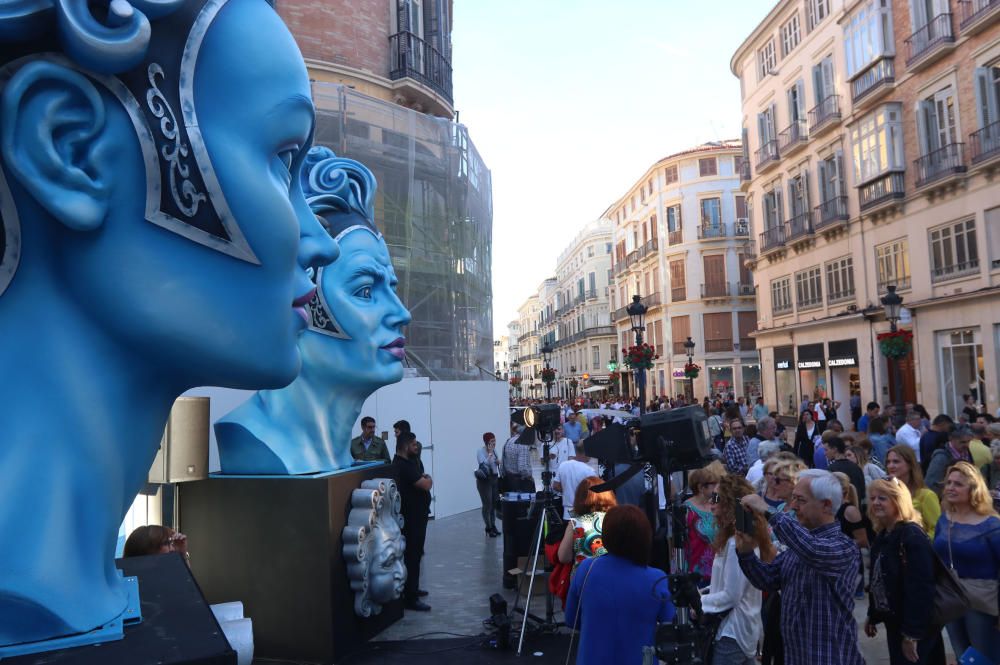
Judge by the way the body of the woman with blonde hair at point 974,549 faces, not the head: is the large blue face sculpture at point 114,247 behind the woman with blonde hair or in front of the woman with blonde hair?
in front

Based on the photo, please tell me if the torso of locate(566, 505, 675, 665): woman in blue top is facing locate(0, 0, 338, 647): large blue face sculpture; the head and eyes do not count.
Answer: no

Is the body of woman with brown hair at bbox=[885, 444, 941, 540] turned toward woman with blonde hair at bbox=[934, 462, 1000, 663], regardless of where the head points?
no

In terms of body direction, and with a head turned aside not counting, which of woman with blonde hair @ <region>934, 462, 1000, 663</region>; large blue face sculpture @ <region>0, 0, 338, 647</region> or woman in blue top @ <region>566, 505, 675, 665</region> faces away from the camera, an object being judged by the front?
the woman in blue top

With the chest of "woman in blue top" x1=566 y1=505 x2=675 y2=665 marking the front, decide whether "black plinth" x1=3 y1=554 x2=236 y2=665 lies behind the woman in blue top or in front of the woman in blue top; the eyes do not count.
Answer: behind

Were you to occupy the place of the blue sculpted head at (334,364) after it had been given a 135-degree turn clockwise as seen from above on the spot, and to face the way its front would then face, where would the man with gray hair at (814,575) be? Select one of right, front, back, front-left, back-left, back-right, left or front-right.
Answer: back-left

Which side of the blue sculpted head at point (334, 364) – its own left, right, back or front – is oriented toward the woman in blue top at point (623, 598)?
front

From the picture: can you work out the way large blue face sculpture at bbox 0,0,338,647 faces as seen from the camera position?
facing to the right of the viewer

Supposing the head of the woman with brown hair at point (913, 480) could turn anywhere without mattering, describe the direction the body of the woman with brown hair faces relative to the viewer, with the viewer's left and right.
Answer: facing the viewer and to the left of the viewer

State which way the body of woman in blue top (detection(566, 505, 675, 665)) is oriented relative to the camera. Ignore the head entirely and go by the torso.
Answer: away from the camera

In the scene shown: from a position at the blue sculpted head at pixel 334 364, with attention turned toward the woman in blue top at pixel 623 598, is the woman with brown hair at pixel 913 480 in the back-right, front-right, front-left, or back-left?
front-left

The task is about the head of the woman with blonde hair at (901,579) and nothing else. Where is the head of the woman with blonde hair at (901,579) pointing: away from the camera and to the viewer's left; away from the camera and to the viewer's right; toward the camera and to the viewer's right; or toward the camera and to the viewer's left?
toward the camera and to the viewer's left

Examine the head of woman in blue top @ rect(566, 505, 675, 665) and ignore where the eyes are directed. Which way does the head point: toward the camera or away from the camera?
away from the camera

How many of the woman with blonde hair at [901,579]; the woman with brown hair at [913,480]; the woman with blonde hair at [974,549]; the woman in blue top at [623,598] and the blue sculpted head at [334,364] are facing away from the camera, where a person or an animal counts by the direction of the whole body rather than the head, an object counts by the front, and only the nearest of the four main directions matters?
1

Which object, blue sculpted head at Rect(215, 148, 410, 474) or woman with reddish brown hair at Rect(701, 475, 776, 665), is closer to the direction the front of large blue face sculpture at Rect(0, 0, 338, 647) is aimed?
the woman with reddish brown hair

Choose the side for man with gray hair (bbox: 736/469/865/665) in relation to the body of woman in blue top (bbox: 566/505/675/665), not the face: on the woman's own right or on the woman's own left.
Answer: on the woman's own right
